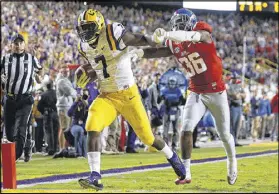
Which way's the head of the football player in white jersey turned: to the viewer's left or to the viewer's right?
to the viewer's left

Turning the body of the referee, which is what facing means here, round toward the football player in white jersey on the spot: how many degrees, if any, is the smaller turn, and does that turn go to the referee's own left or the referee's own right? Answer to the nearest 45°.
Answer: approximately 45° to the referee's own left

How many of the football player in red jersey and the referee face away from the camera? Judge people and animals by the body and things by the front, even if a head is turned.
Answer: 0

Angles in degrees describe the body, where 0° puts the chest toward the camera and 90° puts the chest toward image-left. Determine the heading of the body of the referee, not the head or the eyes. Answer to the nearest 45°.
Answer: approximately 0°

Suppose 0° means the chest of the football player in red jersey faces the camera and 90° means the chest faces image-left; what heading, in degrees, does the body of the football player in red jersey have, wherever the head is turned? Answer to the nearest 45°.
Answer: approximately 45°

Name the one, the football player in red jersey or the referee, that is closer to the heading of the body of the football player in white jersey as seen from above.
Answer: the referee
